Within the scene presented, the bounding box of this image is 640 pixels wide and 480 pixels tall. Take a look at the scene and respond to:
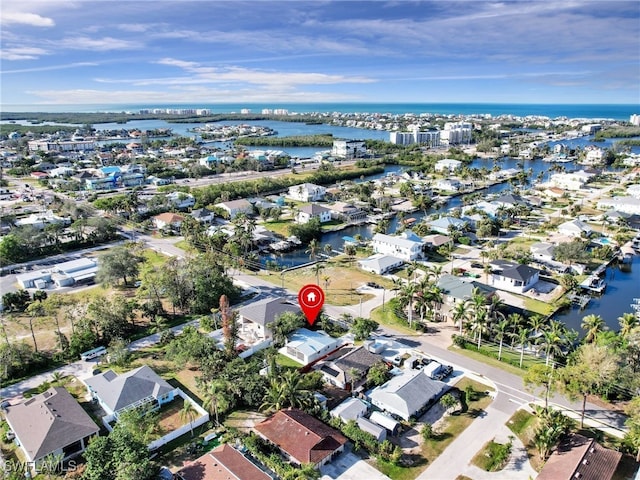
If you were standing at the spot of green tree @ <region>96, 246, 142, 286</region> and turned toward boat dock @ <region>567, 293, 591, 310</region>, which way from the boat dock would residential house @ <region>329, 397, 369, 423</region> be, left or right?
right

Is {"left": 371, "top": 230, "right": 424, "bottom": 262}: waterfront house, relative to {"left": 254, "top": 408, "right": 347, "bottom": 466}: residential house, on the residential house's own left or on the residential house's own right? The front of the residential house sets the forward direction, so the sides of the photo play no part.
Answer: on the residential house's own left

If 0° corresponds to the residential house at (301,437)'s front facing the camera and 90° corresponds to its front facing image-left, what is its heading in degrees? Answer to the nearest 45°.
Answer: approximately 315°

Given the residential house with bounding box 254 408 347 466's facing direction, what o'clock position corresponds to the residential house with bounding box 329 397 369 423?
the residential house with bounding box 329 397 369 423 is roughly at 9 o'clock from the residential house with bounding box 254 408 347 466.

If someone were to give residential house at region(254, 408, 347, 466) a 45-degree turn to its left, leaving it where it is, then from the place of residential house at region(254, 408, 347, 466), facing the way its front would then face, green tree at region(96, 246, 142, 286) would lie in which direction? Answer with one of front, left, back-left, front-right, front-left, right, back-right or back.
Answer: back-left

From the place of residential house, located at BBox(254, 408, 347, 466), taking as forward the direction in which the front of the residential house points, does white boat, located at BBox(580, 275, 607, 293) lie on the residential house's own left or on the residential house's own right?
on the residential house's own left

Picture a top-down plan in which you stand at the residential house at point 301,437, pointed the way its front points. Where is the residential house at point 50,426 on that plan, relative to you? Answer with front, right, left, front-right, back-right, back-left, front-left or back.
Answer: back-right

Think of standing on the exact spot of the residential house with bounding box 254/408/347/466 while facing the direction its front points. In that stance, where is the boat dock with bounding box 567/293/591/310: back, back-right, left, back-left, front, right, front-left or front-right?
left

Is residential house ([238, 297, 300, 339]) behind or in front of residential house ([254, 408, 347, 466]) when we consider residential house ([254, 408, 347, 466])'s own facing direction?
behind

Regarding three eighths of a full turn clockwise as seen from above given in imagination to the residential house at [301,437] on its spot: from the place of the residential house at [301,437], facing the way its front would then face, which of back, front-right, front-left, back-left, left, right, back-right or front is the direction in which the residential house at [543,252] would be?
back-right

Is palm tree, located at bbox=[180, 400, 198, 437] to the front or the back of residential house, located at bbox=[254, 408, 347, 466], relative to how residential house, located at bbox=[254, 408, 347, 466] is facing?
to the back
